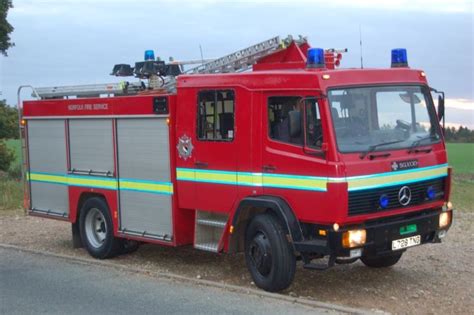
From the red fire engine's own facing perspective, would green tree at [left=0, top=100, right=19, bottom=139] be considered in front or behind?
behind

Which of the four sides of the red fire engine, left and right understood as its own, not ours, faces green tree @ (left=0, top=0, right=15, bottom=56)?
back

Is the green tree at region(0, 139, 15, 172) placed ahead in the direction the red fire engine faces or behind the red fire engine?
behind
